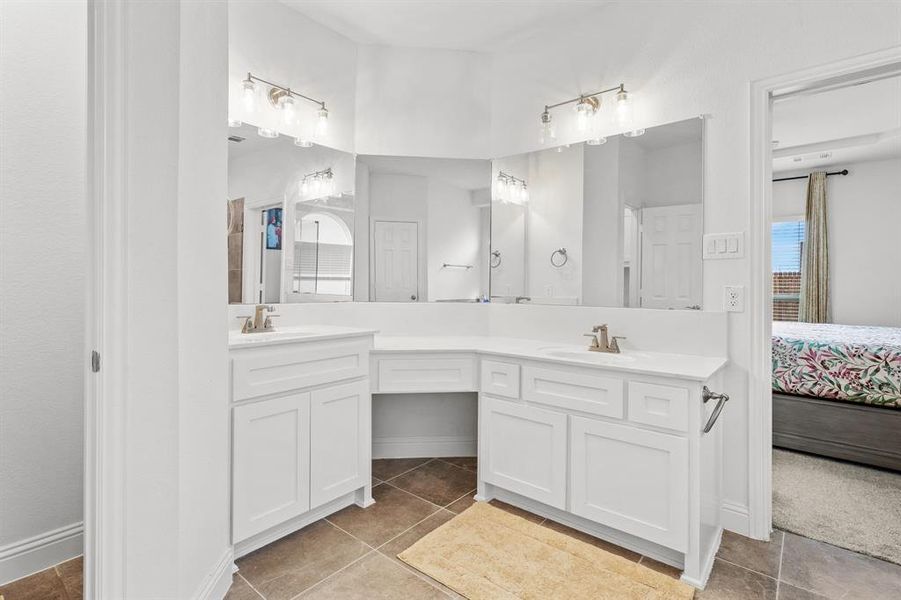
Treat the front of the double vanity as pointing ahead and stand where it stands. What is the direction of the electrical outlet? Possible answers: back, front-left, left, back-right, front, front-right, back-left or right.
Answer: left

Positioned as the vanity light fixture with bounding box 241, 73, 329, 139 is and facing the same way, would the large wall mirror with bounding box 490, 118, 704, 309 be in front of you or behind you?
in front

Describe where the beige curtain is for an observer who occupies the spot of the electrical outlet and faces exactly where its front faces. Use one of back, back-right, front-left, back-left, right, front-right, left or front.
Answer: back

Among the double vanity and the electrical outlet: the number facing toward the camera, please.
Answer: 2

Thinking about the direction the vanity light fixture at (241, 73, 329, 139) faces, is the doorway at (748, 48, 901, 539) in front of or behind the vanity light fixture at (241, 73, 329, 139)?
in front

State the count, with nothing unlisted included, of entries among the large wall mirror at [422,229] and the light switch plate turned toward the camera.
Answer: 2

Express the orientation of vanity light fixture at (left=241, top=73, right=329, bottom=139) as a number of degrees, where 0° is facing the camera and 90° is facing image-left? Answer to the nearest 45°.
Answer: approximately 315°

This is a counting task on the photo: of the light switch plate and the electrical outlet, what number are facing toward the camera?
2
